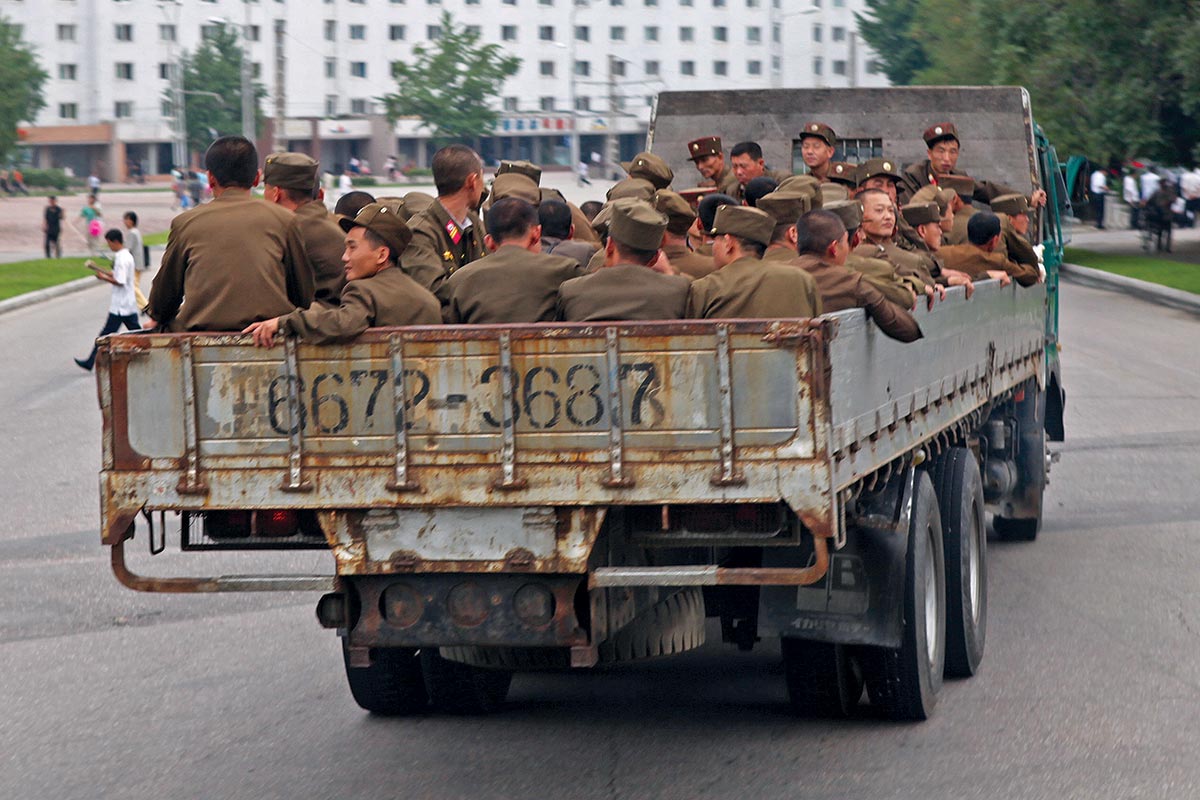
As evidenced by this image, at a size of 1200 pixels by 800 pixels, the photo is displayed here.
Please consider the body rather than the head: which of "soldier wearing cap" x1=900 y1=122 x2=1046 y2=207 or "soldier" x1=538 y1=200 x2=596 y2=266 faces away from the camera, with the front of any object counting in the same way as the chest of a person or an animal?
the soldier

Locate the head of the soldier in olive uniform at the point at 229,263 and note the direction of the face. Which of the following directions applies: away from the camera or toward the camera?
away from the camera

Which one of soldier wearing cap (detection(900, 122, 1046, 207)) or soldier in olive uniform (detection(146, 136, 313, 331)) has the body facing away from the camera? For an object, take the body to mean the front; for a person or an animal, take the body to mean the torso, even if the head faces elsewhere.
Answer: the soldier in olive uniform

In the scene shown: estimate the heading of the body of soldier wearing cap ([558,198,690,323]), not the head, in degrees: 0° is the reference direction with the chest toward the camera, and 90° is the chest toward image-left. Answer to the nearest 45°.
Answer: approximately 180°

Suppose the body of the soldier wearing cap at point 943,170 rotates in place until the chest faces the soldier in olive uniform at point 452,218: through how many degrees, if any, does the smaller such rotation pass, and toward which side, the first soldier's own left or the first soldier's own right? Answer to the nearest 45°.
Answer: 0° — they already face them

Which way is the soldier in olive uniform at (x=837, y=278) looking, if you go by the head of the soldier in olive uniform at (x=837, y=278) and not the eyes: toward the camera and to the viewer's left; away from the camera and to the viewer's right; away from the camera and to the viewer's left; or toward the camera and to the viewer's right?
away from the camera and to the viewer's right

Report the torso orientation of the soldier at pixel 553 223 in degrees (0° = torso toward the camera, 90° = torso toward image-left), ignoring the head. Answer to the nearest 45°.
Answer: approximately 180°

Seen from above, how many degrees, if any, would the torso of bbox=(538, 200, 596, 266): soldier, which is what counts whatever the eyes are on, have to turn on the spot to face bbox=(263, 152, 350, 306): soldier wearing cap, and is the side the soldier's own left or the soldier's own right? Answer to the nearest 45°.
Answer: approximately 135° to the soldier's own left

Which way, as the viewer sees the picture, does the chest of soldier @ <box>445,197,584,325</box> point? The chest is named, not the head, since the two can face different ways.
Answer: away from the camera

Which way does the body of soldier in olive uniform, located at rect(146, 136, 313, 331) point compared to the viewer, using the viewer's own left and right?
facing away from the viewer

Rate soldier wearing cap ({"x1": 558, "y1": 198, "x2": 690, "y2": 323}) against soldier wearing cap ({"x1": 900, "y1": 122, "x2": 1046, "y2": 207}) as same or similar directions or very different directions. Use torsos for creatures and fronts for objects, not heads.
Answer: very different directions
